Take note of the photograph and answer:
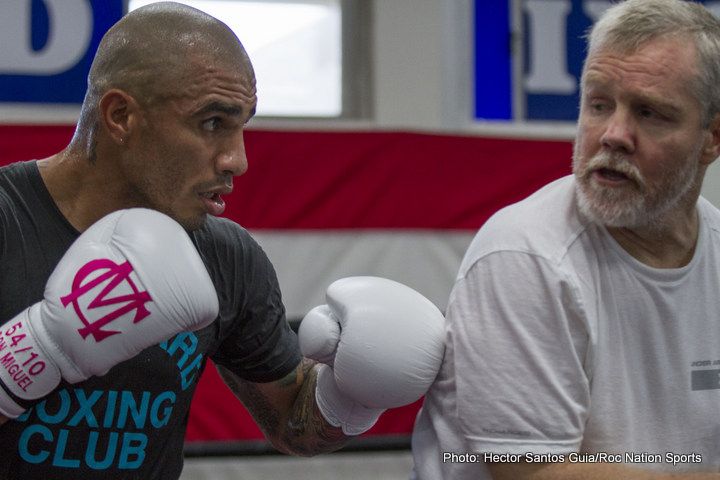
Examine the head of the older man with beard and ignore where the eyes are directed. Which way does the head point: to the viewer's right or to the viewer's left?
to the viewer's left

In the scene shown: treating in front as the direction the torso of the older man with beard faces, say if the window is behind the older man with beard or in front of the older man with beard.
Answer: behind
